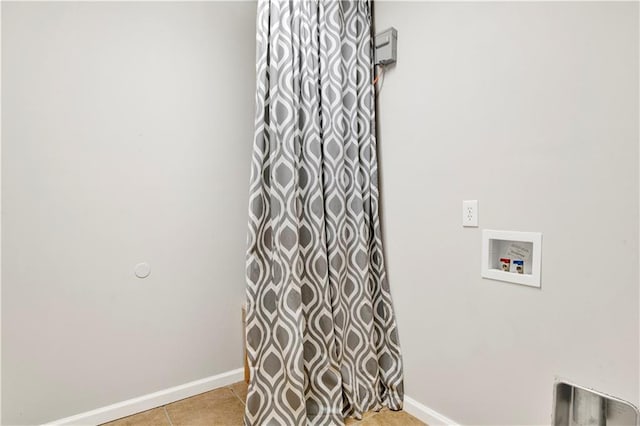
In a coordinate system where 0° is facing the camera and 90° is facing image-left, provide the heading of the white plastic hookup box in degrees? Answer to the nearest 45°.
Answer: approximately 45°

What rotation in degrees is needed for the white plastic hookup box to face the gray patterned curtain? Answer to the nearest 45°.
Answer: approximately 45° to its right
